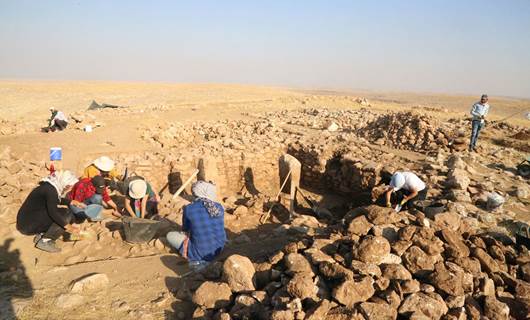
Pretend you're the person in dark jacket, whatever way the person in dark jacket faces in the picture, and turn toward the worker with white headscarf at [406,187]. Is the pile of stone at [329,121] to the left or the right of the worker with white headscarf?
left

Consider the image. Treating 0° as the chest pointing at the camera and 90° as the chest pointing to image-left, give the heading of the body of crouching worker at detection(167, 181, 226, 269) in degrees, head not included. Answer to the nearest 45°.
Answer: approximately 135°

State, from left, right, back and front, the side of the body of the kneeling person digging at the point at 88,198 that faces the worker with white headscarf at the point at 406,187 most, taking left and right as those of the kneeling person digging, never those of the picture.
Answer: front

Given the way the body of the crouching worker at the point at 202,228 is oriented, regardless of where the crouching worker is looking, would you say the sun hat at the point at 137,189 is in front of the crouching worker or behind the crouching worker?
in front

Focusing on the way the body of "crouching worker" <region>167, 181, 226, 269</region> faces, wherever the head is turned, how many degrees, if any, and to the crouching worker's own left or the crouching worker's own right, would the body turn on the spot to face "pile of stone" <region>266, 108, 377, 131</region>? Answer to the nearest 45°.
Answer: approximately 90° to the crouching worker's own right

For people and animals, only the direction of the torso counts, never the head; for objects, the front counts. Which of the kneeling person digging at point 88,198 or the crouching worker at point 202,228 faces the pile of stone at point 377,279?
the kneeling person digging

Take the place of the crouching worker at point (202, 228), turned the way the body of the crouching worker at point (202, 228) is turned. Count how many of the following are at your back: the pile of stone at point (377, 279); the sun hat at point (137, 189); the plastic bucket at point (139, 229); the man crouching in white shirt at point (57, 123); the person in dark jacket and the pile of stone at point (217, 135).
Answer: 1

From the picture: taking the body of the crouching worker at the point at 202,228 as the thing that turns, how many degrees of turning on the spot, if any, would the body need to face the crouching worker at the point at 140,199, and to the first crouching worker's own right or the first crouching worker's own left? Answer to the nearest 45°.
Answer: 0° — they already face them

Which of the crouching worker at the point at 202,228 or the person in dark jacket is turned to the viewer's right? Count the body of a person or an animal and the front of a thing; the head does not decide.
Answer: the person in dark jacket

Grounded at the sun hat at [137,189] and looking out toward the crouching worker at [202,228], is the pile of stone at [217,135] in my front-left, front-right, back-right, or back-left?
back-left

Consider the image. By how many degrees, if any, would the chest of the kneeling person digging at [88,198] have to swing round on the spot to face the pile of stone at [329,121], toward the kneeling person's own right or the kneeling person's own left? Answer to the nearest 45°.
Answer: approximately 90° to the kneeling person's own left

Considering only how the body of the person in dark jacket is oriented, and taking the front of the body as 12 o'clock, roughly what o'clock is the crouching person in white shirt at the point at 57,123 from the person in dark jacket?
The crouching person in white shirt is roughly at 9 o'clock from the person in dark jacket.

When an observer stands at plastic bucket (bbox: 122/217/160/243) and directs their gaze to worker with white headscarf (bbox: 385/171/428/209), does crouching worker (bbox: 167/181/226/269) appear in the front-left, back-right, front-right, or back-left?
front-right

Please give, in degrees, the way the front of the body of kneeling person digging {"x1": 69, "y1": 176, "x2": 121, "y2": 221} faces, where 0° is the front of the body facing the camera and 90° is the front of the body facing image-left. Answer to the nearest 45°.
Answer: approximately 315°

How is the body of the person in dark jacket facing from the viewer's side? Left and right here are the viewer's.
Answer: facing to the right of the viewer

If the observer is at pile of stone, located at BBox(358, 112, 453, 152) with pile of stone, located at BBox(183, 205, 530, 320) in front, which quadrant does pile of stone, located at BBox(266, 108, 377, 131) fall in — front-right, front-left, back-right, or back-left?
back-right

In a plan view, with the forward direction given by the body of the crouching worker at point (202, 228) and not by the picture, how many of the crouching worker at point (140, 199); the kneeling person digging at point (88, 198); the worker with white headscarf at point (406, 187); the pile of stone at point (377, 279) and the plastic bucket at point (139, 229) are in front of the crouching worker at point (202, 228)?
3

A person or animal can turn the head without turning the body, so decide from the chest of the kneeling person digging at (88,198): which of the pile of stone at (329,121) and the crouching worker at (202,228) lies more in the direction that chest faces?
the crouching worker

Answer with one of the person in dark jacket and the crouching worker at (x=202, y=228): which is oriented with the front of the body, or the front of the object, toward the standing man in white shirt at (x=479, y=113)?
the person in dark jacket

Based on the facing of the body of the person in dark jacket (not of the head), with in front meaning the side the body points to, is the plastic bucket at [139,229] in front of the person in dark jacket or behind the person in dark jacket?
in front
